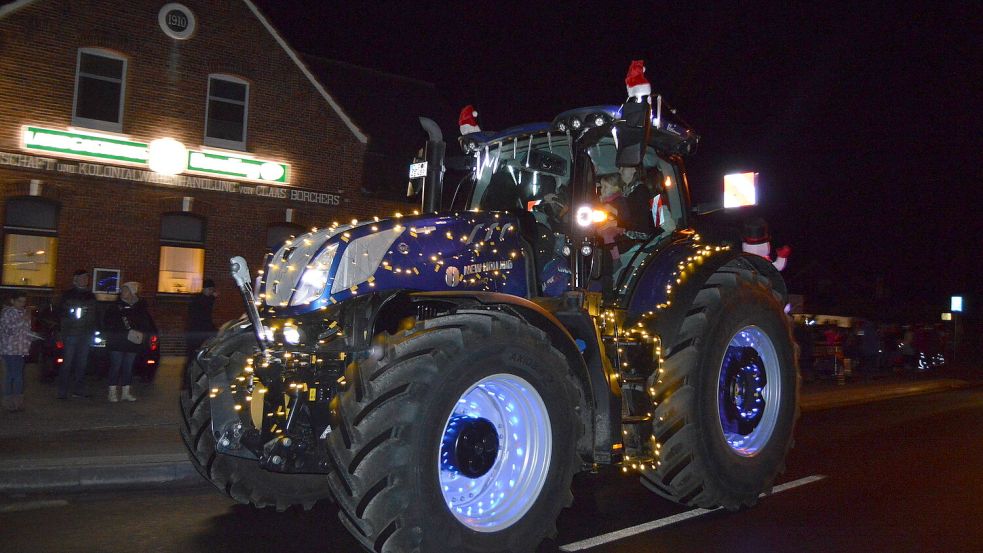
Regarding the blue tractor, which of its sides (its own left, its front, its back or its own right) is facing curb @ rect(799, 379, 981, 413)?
back

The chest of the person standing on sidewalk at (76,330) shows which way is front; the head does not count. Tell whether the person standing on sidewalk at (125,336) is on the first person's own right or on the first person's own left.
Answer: on the first person's own left

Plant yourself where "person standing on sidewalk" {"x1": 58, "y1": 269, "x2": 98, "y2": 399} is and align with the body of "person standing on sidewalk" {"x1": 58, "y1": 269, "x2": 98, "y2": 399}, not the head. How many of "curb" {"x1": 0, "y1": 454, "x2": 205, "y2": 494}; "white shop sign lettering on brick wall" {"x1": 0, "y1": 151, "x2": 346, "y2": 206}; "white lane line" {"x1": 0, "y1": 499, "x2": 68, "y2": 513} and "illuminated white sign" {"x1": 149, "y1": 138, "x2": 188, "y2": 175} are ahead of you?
2

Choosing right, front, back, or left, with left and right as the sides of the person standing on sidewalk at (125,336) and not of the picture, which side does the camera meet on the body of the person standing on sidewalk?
front

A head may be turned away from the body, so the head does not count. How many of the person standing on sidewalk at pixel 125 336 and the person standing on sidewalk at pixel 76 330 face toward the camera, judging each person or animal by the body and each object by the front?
2

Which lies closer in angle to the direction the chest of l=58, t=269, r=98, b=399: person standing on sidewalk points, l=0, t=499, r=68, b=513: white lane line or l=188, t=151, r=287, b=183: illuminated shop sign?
the white lane line

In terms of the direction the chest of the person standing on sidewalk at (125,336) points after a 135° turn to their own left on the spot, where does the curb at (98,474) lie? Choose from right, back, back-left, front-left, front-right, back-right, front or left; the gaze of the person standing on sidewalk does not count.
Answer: back-right

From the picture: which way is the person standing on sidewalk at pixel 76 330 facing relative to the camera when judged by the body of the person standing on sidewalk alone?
toward the camera

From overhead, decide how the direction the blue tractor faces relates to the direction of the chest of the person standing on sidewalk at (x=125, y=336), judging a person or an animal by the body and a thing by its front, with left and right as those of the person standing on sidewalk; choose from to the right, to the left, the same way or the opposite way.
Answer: to the right

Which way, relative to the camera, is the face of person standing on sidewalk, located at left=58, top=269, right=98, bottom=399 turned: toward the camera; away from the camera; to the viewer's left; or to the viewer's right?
toward the camera

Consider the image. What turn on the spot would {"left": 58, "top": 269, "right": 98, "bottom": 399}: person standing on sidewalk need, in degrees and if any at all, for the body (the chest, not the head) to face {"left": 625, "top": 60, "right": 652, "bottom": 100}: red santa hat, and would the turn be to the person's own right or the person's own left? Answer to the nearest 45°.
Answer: approximately 45° to the person's own left

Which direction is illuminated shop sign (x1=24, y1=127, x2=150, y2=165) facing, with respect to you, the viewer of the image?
facing the viewer and to the right of the viewer

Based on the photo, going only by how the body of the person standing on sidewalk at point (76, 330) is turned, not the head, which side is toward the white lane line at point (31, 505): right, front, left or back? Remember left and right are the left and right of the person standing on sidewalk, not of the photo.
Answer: front

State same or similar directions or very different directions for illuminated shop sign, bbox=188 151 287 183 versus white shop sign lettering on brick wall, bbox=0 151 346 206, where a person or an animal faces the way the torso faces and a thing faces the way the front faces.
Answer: same or similar directions

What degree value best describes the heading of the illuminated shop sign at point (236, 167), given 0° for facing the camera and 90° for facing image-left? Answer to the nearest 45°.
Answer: approximately 315°

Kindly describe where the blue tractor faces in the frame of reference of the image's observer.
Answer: facing the viewer and to the left of the viewer
